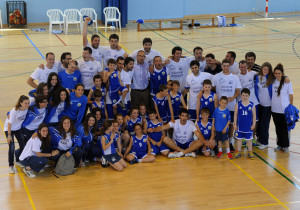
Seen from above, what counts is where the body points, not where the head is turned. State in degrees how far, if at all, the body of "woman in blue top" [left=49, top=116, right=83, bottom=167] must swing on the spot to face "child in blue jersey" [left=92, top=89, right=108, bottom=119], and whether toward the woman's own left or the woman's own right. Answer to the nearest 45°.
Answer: approximately 135° to the woman's own left

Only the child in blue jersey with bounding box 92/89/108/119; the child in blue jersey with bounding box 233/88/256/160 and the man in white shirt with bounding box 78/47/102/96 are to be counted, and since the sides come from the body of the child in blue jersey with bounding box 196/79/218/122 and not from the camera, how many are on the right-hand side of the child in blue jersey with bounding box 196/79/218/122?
2

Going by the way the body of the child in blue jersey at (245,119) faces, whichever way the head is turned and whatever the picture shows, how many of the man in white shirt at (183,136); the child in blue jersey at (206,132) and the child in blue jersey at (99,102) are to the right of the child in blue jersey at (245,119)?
3

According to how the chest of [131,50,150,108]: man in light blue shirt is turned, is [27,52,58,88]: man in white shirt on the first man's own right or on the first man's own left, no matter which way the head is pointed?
on the first man's own right

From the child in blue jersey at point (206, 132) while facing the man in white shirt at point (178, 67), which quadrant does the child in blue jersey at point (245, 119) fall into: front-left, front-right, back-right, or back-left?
back-right

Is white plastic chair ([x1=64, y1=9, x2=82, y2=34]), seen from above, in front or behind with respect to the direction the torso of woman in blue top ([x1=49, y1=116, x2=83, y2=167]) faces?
behind

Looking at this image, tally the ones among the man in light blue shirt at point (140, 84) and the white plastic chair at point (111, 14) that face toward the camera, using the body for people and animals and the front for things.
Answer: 2

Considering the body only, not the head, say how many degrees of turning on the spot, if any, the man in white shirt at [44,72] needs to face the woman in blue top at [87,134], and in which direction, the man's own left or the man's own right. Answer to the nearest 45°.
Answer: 0° — they already face them

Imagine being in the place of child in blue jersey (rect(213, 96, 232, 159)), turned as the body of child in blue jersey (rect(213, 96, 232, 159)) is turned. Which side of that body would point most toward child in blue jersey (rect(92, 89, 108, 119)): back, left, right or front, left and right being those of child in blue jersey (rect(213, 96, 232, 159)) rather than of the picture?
right

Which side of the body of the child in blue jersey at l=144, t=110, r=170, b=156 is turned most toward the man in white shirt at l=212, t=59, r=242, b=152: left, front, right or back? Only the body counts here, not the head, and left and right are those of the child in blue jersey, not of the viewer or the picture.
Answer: left
